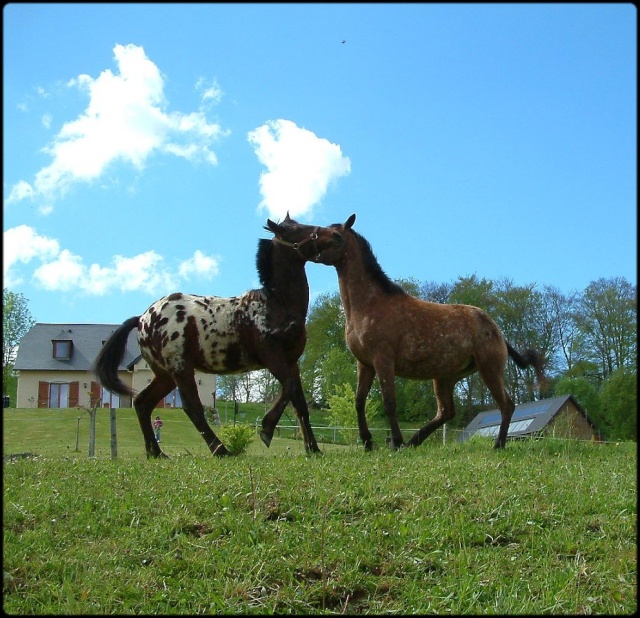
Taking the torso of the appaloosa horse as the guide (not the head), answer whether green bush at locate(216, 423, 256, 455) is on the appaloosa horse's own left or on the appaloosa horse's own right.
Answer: on the appaloosa horse's own left

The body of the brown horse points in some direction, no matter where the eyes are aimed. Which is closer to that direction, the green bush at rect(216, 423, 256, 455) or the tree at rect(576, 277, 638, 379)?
the green bush

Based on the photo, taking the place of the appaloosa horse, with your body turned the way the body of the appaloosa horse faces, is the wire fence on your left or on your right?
on your left

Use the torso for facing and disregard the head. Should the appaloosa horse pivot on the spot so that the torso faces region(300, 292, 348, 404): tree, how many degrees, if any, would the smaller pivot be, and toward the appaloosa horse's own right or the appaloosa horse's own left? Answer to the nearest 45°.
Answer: approximately 90° to the appaloosa horse's own left

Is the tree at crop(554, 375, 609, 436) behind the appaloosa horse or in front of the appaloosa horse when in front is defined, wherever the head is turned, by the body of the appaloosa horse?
in front

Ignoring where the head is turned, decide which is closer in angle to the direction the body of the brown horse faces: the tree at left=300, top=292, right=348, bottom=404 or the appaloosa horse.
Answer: the appaloosa horse

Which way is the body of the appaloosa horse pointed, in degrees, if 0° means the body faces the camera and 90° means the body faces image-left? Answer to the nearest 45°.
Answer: approximately 270°

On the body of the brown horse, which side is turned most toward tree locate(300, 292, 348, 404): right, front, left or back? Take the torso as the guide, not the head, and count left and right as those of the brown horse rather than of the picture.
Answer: right

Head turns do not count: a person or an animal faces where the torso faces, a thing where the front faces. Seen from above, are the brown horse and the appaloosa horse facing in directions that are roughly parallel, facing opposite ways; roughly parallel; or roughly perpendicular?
roughly parallel, facing opposite ways

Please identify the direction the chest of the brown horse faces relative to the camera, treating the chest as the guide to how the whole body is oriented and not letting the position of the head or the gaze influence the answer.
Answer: to the viewer's left

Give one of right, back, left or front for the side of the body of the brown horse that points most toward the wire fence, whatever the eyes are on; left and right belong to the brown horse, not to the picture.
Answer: right

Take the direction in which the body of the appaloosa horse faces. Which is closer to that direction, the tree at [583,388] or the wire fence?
the tree

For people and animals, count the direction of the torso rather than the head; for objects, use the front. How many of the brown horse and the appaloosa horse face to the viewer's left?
1
